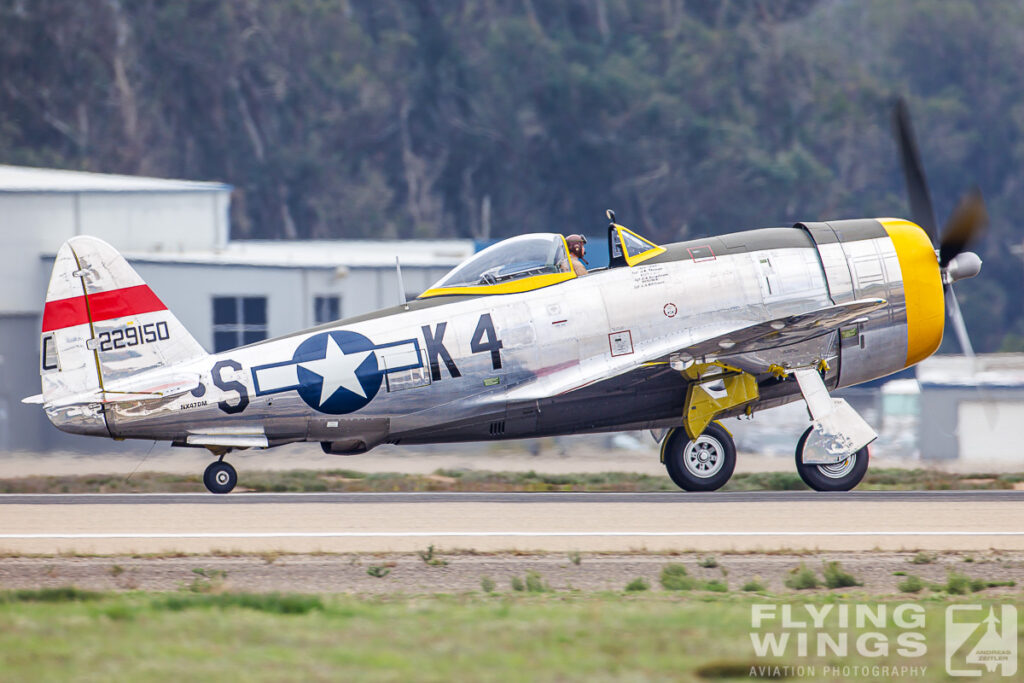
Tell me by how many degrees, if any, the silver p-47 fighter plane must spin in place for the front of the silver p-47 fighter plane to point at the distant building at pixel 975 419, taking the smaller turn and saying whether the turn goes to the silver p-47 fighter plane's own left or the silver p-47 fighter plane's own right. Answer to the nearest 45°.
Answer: approximately 45° to the silver p-47 fighter plane's own left

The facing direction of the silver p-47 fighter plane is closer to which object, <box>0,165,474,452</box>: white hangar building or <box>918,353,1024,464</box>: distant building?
the distant building

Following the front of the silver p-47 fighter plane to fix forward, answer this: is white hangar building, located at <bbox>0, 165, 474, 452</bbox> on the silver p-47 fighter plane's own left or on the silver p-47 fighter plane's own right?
on the silver p-47 fighter plane's own left

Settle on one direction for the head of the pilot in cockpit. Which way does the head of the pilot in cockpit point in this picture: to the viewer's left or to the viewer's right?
to the viewer's right

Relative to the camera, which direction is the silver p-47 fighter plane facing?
to the viewer's right
